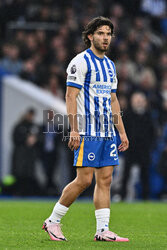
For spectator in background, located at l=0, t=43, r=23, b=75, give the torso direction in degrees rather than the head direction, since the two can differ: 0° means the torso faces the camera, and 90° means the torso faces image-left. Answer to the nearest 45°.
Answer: approximately 0°

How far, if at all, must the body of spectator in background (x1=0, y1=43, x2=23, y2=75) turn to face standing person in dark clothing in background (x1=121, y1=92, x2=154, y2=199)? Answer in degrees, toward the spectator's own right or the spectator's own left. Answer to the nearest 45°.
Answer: approximately 45° to the spectator's own left

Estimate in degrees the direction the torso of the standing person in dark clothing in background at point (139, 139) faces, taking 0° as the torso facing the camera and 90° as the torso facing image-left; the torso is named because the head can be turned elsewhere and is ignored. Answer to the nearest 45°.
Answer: approximately 0°

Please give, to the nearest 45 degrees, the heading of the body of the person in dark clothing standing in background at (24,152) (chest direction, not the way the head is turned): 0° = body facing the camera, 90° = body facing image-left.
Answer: approximately 315°

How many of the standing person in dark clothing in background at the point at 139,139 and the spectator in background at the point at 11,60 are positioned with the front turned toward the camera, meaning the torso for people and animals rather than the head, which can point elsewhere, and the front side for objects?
2

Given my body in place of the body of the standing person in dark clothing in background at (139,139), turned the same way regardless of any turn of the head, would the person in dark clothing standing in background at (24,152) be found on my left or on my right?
on my right
